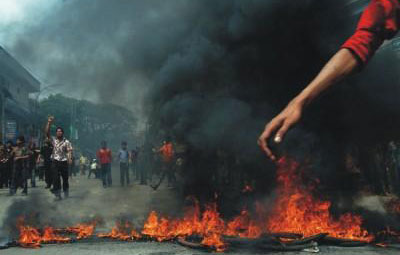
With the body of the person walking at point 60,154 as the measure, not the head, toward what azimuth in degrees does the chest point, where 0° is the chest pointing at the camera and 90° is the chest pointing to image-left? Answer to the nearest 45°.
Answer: approximately 0°

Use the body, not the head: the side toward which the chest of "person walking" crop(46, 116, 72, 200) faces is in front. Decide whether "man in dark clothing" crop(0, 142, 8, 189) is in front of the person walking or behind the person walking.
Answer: behind

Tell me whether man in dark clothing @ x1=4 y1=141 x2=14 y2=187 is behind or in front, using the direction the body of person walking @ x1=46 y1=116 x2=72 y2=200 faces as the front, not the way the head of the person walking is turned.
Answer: behind

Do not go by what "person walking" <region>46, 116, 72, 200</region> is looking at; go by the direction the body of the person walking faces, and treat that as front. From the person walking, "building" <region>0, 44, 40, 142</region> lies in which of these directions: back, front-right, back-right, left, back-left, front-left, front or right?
back
